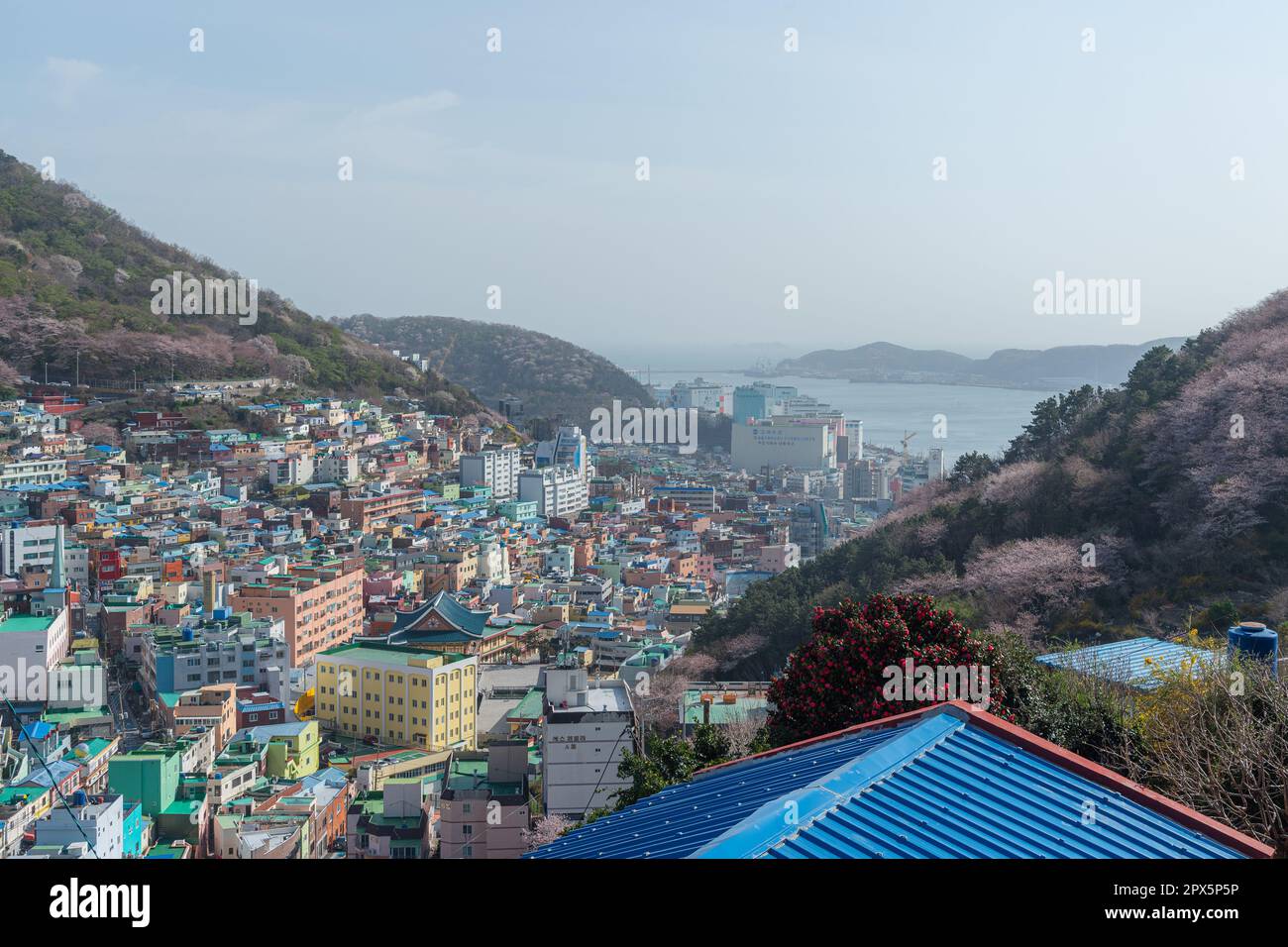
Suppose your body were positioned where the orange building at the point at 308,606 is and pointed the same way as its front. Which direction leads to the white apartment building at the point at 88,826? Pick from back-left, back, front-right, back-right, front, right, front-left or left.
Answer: front-right

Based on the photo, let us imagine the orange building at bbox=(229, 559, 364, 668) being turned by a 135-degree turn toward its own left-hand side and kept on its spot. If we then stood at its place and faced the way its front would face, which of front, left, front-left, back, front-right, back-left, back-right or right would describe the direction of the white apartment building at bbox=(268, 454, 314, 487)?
front

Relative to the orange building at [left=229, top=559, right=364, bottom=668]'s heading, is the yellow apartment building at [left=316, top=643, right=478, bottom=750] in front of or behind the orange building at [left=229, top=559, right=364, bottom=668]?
in front

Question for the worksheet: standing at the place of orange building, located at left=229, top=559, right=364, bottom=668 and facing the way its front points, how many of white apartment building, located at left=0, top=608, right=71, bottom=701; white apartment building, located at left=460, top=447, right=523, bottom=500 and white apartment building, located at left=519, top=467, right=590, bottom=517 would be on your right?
1

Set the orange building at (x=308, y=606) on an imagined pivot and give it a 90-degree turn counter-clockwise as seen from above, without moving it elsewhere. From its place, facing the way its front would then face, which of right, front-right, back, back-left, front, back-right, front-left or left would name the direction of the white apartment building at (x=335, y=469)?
front-left

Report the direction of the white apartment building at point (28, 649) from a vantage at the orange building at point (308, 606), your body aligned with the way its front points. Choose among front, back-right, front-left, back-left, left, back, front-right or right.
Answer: right

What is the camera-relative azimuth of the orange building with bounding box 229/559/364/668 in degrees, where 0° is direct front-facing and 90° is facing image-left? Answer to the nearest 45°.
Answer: approximately 315°

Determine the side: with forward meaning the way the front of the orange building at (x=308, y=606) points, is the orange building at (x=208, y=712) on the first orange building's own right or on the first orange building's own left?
on the first orange building's own right

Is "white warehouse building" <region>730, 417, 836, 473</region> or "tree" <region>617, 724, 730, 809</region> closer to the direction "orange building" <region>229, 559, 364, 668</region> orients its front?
the tree

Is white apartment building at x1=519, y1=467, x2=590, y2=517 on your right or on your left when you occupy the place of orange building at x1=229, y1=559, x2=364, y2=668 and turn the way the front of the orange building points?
on your left

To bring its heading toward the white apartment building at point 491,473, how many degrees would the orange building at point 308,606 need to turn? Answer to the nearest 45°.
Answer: approximately 135° to its left
